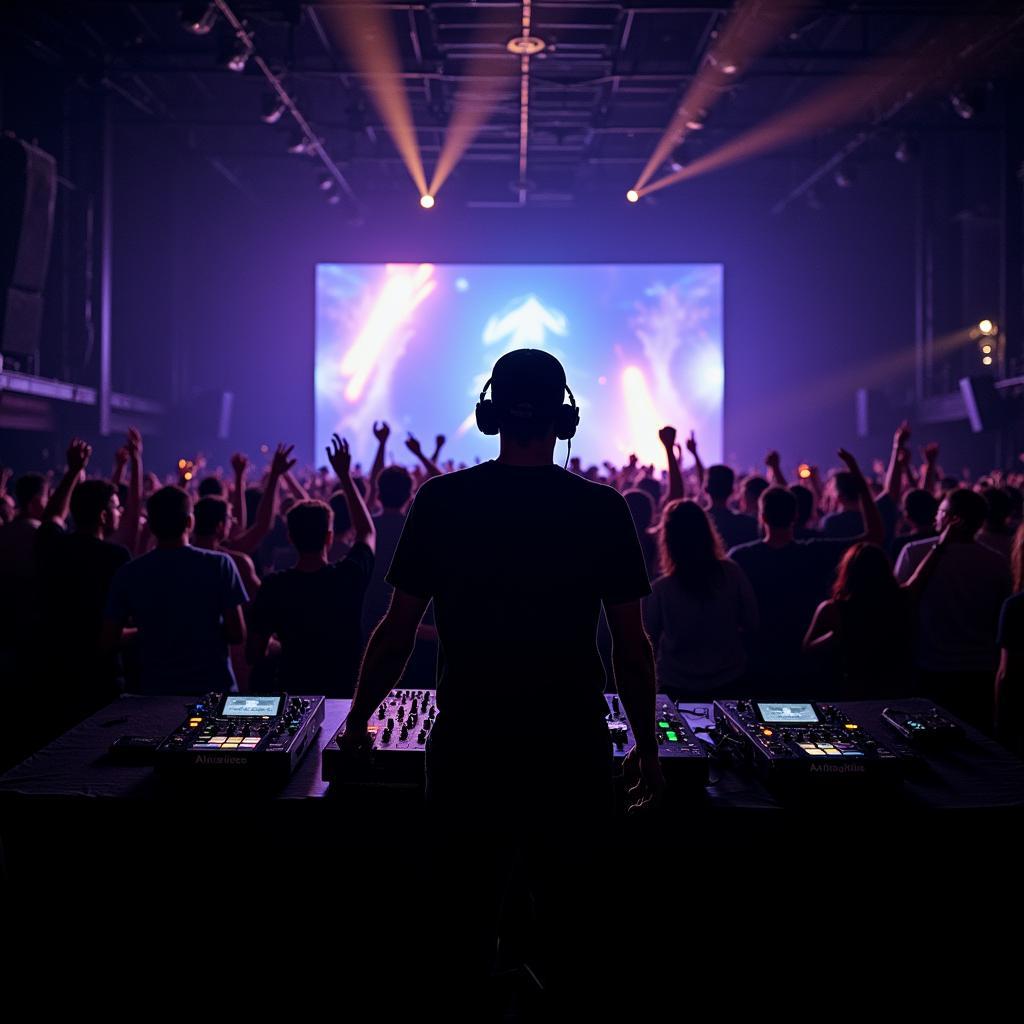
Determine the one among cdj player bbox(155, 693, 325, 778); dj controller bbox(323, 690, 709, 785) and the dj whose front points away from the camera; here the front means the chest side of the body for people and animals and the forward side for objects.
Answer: the dj

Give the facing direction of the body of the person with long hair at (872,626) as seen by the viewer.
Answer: away from the camera

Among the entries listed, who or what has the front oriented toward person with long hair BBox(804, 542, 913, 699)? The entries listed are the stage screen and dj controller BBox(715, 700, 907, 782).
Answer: the stage screen

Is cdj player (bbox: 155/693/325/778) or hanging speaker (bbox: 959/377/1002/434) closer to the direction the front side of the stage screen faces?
the cdj player

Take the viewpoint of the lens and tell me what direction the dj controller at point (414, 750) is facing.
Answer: facing the viewer

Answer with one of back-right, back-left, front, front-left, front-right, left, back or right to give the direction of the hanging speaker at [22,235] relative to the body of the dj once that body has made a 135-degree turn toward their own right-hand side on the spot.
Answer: back

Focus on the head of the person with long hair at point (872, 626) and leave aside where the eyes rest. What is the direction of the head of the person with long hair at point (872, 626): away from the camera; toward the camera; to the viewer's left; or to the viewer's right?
away from the camera

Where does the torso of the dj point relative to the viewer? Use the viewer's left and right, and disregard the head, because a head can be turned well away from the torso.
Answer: facing away from the viewer

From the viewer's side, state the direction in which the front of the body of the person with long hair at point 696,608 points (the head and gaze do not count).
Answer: away from the camera

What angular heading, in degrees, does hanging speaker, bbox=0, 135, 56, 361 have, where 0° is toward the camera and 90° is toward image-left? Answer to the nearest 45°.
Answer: approximately 315°

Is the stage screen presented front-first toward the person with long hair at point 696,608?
yes

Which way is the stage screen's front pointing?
toward the camera

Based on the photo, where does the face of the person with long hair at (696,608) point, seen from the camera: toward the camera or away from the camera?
away from the camera

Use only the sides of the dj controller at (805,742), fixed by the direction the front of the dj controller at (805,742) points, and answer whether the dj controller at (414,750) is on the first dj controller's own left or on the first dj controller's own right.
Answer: on the first dj controller's own right

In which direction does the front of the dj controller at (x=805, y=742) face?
toward the camera

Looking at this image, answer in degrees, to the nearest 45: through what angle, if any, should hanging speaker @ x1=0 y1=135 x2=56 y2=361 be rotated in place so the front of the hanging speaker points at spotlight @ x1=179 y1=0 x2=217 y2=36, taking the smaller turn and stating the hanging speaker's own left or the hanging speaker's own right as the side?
0° — it already faces it
